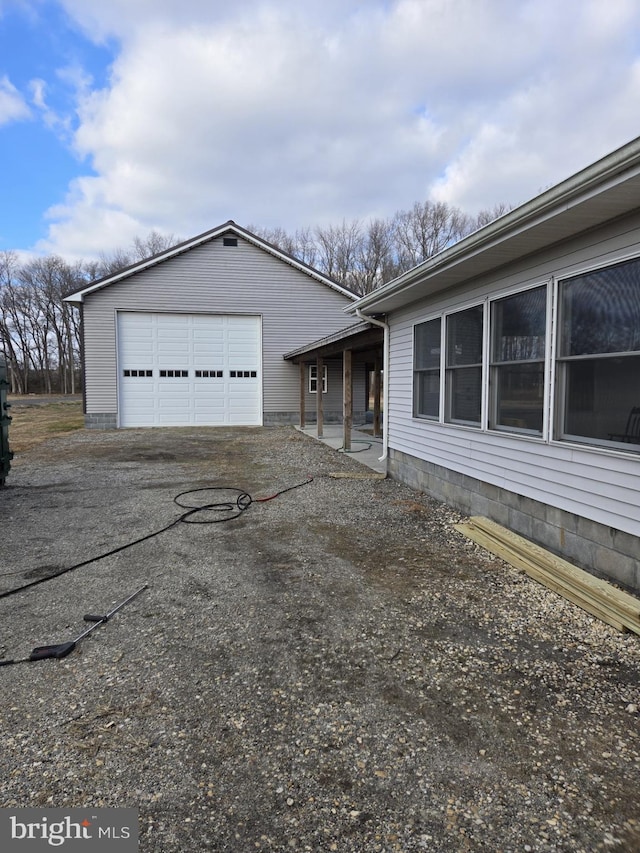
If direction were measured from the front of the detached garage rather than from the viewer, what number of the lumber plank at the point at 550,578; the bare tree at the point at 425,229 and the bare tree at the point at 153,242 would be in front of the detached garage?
1

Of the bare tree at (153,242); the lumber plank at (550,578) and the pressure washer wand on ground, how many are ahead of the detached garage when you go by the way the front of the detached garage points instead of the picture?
2

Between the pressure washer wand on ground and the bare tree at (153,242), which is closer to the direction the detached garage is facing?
the pressure washer wand on ground

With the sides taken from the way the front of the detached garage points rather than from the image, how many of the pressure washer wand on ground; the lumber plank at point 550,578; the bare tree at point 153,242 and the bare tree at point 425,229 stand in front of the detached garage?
2

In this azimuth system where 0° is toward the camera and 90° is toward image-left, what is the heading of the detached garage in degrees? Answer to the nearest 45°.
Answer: approximately 0°

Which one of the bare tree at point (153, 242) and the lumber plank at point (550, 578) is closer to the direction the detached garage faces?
the lumber plank

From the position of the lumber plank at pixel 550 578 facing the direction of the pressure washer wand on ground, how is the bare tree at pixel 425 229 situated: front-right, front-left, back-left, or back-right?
back-right

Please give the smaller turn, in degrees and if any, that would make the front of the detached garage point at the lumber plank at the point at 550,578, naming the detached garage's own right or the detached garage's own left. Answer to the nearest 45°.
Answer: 0° — it already faces it

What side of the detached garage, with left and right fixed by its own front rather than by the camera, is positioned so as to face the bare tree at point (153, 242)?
back

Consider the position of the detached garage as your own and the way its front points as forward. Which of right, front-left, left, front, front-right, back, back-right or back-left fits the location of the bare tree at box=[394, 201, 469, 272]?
back-left

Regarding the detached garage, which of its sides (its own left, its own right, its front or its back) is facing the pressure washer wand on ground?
front

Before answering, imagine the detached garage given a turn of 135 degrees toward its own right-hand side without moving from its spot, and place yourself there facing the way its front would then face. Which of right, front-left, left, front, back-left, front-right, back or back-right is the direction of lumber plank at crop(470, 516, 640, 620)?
back-left
